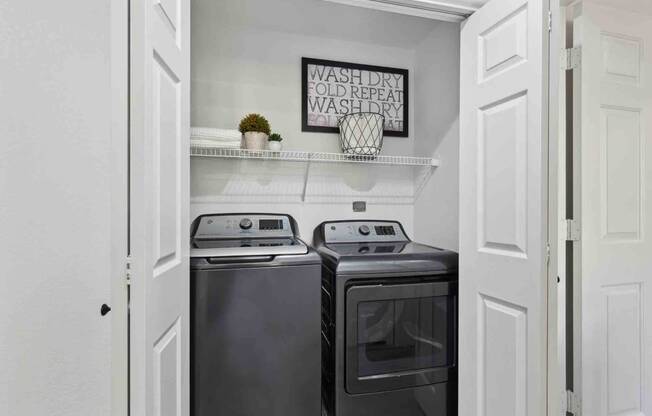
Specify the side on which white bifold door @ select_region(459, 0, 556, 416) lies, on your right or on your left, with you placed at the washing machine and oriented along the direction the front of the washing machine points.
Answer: on your left

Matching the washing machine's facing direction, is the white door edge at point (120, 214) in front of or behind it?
in front

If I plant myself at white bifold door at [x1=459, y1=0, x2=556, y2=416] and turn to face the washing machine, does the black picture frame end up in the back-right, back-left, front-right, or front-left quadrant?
front-right

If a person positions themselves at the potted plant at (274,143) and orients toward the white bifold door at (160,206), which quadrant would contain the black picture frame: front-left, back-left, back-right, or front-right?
back-left

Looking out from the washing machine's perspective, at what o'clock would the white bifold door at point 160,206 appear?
The white bifold door is roughly at 1 o'clock from the washing machine.

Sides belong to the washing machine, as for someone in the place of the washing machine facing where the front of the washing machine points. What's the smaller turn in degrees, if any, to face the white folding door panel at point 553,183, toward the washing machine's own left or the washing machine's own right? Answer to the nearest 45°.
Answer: approximately 45° to the washing machine's own left

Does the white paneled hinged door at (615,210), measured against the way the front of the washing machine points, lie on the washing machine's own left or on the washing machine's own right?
on the washing machine's own left

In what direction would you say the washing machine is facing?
toward the camera
